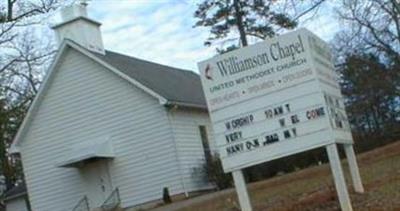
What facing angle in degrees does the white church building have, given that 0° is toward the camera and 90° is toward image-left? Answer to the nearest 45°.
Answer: approximately 45°

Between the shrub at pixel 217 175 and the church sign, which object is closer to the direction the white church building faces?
the church sign

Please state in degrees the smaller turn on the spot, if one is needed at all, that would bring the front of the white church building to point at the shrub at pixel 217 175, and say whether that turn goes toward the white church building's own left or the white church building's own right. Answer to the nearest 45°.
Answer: approximately 135° to the white church building's own left

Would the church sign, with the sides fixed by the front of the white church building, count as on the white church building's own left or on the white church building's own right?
on the white church building's own left
